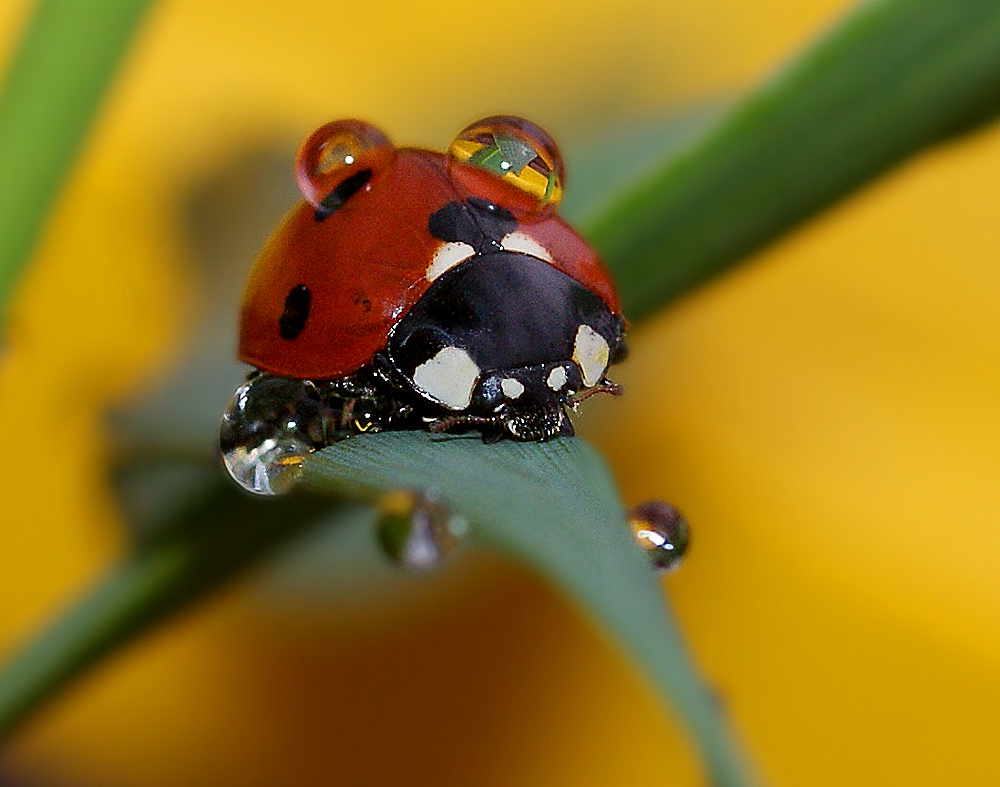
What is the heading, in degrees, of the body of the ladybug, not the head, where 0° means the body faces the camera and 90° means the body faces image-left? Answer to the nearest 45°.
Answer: approximately 315°
